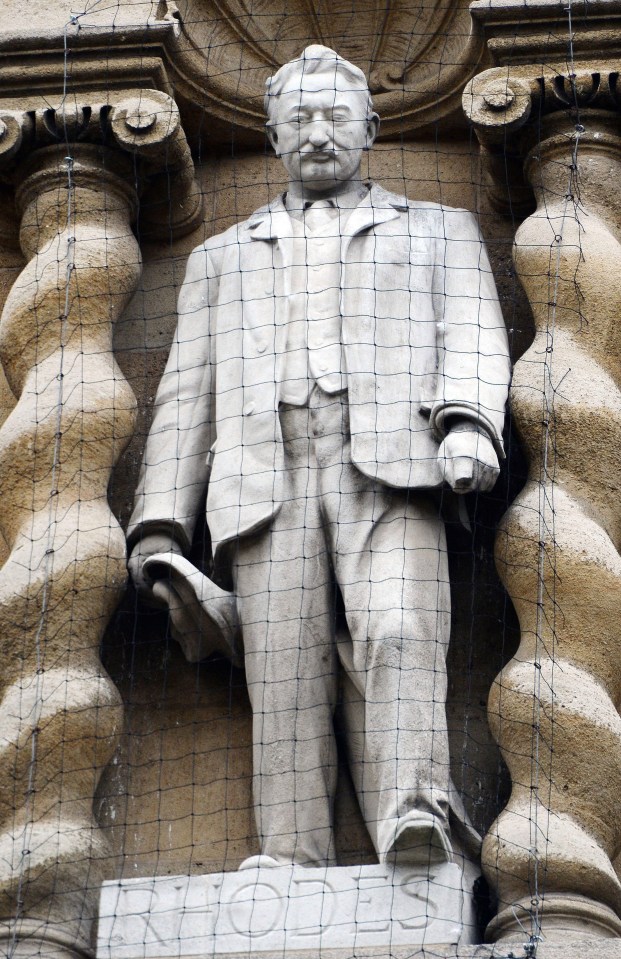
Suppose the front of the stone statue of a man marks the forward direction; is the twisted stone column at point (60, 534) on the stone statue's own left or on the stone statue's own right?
on the stone statue's own right

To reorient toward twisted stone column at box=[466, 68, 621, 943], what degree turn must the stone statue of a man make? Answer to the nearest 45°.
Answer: approximately 90° to its left

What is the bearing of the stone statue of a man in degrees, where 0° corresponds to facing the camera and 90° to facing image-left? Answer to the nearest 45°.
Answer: approximately 0°
